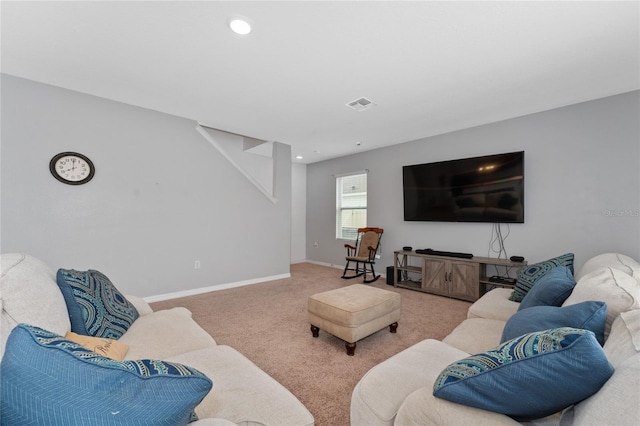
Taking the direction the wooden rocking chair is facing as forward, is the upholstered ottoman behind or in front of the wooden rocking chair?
in front

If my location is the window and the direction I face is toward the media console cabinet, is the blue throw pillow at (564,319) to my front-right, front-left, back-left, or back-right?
front-right

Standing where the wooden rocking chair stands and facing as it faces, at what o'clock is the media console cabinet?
The media console cabinet is roughly at 9 o'clock from the wooden rocking chair.

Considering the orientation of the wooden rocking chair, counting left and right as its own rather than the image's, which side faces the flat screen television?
left

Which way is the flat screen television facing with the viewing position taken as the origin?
facing the viewer and to the left of the viewer

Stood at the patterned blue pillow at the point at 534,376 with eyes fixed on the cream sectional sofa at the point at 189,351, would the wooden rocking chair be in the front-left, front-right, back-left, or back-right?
front-right

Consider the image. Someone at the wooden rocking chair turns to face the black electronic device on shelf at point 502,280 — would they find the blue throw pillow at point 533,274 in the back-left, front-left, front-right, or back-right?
front-right

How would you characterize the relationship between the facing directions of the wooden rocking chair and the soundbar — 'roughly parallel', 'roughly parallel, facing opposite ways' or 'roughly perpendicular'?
roughly parallel

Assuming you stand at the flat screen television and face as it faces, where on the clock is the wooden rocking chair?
The wooden rocking chair is roughly at 2 o'clock from the flat screen television.

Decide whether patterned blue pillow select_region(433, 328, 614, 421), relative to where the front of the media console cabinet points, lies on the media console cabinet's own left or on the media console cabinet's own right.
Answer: on the media console cabinet's own left

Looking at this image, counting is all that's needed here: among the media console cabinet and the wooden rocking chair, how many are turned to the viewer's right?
0

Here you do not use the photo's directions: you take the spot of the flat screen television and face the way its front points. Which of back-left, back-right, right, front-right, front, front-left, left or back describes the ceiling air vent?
front

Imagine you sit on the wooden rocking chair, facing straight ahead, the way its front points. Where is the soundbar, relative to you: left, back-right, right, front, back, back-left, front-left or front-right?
left

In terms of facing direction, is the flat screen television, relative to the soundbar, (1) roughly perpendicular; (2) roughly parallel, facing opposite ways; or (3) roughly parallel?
roughly parallel

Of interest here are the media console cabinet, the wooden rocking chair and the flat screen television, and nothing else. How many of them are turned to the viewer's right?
0
